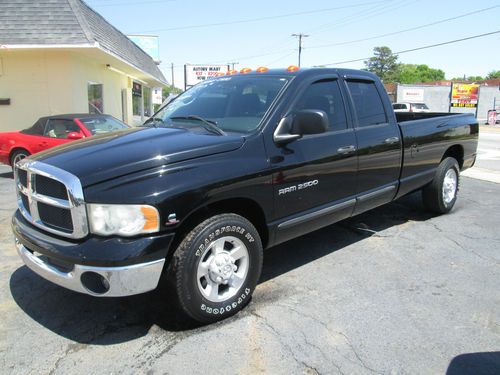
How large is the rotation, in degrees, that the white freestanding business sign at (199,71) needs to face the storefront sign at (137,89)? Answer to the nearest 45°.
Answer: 0° — it already faces it

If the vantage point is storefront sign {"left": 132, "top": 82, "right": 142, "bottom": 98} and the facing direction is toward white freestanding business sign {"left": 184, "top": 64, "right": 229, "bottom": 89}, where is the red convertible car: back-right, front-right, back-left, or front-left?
back-right

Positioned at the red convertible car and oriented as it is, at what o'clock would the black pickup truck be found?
The black pickup truck is roughly at 1 o'clock from the red convertible car.

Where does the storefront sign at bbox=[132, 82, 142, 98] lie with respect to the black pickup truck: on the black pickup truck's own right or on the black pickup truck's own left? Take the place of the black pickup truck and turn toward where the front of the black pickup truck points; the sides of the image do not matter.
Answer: on the black pickup truck's own right

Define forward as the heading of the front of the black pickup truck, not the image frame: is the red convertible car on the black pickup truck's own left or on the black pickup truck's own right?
on the black pickup truck's own right

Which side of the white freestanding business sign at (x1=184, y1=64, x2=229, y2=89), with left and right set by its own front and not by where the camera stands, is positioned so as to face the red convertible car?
front

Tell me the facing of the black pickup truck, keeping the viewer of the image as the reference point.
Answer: facing the viewer and to the left of the viewer

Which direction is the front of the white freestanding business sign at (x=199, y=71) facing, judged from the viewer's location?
facing the viewer

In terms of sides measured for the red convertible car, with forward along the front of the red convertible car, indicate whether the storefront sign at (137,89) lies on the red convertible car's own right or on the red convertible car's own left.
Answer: on the red convertible car's own left

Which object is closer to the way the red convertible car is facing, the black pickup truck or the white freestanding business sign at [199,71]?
the black pickup truck

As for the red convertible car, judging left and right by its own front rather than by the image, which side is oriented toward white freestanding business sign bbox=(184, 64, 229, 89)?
left

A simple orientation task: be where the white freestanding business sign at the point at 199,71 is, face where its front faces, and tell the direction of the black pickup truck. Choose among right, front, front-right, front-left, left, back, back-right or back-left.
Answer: front

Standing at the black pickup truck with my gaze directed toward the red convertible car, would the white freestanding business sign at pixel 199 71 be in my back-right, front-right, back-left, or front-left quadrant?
front-right
